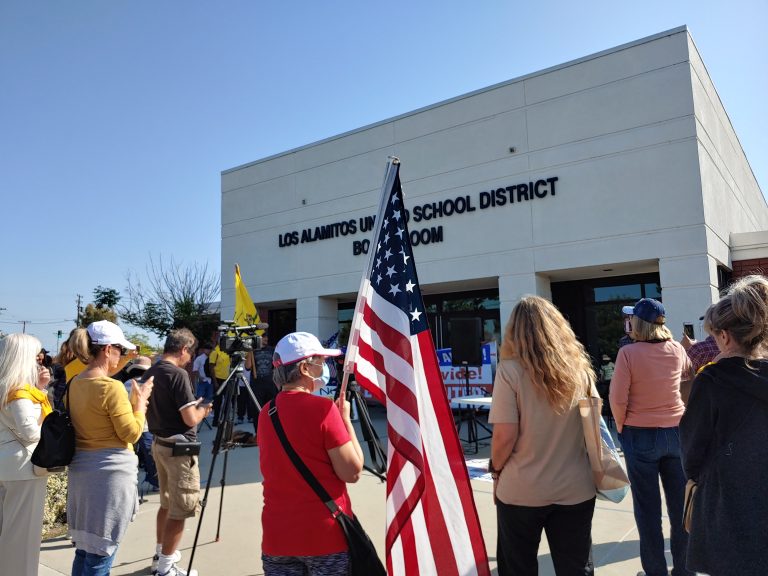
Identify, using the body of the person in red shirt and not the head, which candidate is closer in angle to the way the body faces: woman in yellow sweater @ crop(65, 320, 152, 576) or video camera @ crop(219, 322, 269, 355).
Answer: the video camera

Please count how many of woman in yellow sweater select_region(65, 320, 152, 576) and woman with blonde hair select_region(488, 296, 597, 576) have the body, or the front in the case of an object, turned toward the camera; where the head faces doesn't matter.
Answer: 0

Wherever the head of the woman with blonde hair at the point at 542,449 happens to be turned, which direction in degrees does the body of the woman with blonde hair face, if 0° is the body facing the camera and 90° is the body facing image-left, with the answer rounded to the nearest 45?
approximately 180°

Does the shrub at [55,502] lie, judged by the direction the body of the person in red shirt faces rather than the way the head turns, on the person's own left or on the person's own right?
on the person's own left

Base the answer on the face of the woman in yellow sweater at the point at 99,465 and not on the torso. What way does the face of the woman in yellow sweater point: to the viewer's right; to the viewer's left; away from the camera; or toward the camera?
to the viewer's right

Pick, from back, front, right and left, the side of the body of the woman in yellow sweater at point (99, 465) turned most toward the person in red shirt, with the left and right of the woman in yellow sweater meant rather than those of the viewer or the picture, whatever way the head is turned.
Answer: right

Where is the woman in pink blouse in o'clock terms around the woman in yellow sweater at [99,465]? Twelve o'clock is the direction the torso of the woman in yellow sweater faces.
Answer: The woman in pink blouse is roughly at 2 o'clock from the woman in yellow sweater.

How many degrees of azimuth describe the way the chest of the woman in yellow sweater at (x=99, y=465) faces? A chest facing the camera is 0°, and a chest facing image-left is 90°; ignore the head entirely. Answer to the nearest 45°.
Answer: approximately 225°

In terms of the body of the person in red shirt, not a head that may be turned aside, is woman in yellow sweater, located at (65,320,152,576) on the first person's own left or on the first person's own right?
on the first person's own left

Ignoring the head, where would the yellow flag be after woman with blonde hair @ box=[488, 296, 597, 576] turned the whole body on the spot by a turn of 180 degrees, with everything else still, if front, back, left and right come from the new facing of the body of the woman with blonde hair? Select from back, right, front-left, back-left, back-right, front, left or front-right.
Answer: back-right

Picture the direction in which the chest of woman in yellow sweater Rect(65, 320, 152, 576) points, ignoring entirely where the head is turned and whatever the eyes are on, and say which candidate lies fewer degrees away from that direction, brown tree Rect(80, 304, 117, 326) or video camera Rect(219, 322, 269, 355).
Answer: the video camera

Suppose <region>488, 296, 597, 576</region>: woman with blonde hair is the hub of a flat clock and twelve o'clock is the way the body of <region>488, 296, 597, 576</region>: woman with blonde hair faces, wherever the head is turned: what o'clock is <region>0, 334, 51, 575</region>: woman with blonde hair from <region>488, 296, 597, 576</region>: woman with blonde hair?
<region>0, 334, 51, 575</region>: woman with blonde hair is roughly at 9 o'clock from <region>488, 296, 597, 576</region>: woman with blonde hair.

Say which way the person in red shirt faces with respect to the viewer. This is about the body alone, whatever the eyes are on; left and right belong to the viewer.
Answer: facing away from the viewer and to the right of the viewer

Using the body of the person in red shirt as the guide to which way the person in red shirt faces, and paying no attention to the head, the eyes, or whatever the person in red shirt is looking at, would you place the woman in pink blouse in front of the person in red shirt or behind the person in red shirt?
in front
